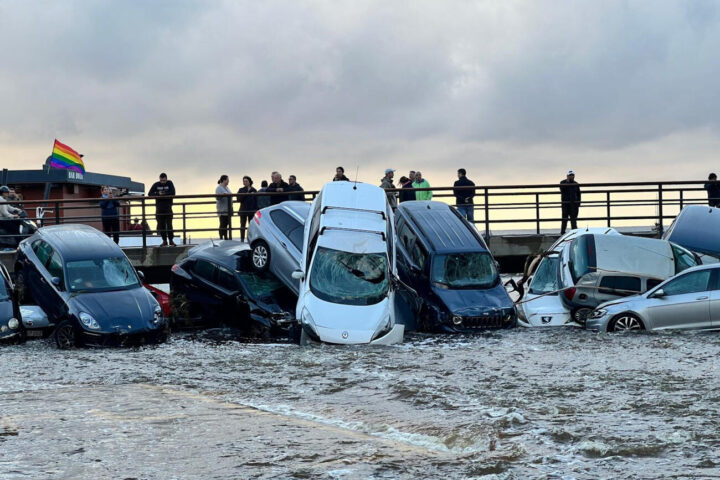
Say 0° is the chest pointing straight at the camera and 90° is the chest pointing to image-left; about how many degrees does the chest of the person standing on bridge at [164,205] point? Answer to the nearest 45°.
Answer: approximately 0°

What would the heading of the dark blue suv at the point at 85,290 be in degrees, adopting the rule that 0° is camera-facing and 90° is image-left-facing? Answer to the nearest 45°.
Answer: approximately 315°

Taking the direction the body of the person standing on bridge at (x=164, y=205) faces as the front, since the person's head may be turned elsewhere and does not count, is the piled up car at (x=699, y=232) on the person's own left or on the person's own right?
on the person's own left

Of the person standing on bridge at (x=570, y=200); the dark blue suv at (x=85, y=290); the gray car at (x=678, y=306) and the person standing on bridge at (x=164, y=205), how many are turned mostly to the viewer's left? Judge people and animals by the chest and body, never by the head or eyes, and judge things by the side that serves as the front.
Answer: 1

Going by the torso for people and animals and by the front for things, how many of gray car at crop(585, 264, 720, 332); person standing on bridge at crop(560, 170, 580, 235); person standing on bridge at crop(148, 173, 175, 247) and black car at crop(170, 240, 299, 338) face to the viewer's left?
1

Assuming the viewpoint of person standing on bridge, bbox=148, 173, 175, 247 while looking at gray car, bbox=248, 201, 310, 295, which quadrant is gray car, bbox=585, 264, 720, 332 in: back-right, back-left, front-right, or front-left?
front-left

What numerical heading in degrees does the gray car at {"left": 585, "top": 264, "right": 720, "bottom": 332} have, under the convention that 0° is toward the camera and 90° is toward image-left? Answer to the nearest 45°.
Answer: approximately 90°

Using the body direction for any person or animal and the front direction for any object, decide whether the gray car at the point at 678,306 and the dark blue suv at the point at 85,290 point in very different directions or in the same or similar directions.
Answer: very different directions

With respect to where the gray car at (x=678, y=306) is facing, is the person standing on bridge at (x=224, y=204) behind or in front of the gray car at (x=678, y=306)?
in front

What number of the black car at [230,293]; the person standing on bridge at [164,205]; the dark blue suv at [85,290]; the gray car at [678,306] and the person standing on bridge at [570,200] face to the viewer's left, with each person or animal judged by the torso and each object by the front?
1

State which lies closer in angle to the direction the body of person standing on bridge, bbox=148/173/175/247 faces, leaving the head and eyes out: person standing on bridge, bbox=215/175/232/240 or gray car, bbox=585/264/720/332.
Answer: the gray car

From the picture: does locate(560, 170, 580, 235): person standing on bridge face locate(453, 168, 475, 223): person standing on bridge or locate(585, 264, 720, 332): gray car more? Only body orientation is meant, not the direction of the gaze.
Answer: the gray car

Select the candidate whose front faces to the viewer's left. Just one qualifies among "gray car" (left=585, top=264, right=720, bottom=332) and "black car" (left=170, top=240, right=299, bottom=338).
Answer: the gray car

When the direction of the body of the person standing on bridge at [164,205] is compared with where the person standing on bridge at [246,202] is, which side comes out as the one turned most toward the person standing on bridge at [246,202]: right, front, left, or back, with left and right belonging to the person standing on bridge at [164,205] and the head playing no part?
left

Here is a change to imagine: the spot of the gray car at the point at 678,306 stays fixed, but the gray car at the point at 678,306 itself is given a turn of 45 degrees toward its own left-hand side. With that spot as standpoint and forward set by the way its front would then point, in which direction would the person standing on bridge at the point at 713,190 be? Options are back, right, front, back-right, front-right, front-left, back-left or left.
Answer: back-right

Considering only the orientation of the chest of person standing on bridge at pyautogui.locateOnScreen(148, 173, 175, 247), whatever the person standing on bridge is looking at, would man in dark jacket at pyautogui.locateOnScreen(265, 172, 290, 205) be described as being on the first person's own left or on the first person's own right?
on the first person's own left
